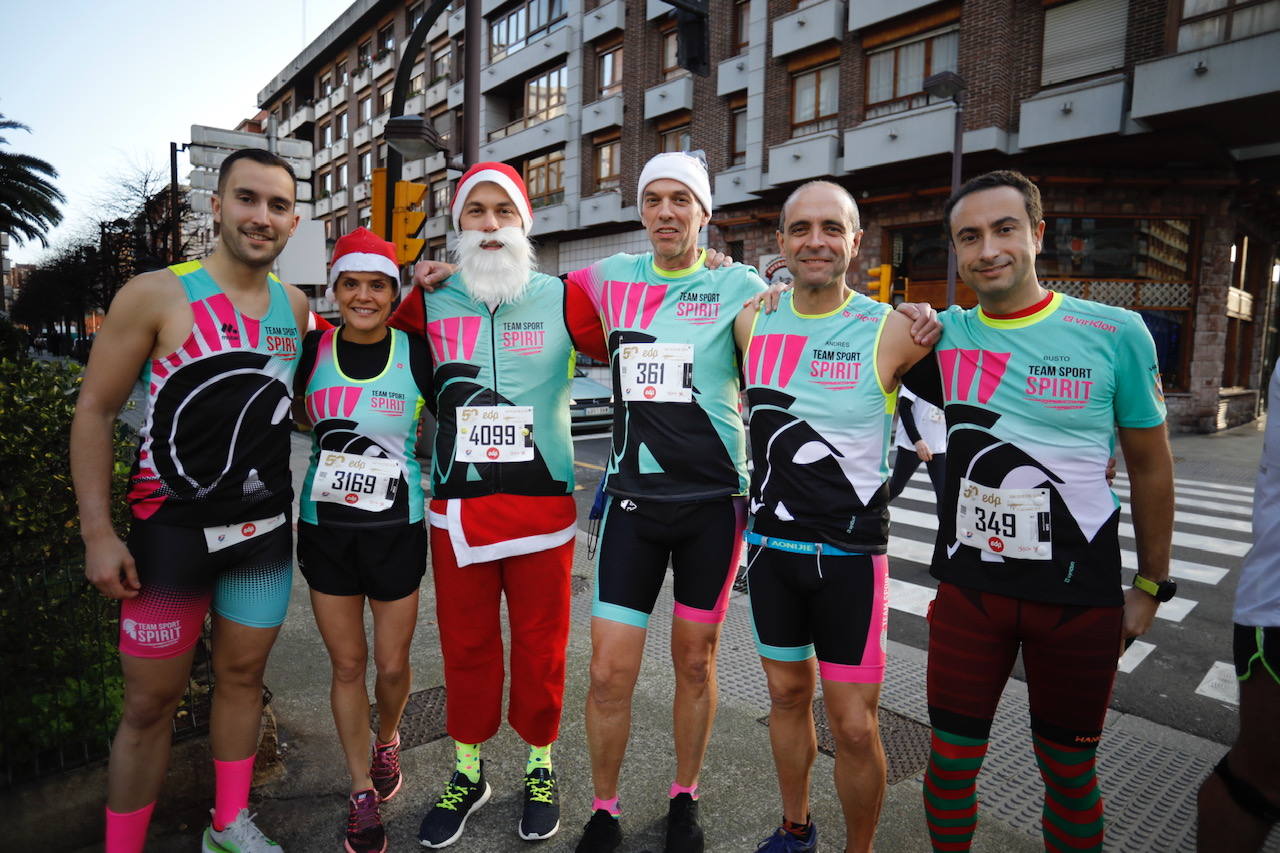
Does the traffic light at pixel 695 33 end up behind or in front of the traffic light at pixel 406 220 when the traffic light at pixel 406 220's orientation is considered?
in front

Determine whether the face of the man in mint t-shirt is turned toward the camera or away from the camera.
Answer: toward the camera

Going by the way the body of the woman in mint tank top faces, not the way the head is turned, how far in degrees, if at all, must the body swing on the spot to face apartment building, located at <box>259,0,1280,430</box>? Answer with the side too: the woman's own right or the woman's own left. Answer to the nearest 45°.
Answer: approximately 135° to the woman's own left

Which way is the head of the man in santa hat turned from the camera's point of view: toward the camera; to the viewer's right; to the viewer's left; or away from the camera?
toward the camera

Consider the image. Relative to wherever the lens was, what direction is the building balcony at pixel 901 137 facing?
facing the viewer and to the left of the viewer

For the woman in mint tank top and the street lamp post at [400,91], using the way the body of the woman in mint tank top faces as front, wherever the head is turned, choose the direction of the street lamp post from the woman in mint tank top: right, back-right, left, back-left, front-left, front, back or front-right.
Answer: back

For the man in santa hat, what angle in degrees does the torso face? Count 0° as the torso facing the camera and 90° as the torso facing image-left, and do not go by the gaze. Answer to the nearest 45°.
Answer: approximately 0°

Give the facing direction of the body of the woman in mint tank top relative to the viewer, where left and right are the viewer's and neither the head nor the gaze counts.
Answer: facing the viewer

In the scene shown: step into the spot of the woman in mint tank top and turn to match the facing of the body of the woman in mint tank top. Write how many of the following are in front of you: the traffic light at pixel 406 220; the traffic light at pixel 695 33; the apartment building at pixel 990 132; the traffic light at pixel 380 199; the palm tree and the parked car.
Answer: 0
